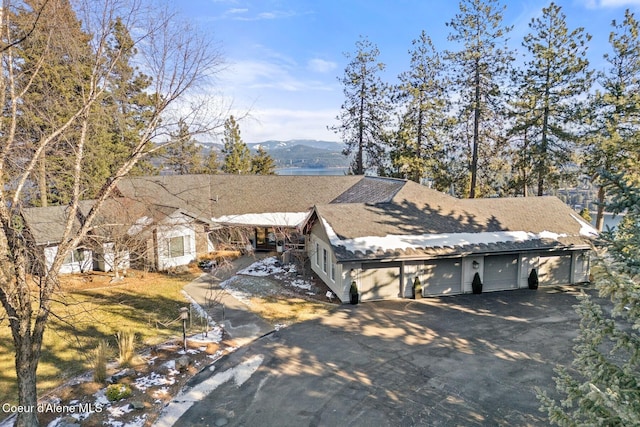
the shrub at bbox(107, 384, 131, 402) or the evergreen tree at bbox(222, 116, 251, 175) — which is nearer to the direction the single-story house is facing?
the shrub

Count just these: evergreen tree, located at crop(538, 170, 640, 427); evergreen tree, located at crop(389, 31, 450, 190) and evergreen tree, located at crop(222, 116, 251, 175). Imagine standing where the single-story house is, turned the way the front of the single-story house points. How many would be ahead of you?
1

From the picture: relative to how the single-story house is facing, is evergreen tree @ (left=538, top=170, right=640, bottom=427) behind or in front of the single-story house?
in front

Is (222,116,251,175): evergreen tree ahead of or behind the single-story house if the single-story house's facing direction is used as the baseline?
behind

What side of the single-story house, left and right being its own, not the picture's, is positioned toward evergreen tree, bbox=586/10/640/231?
left

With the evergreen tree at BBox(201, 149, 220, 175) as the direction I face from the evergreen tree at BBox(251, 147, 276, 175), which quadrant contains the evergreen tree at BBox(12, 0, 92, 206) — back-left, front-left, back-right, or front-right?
front-left

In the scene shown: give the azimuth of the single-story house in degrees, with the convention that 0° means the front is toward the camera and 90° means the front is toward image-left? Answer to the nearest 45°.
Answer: approximately 0°

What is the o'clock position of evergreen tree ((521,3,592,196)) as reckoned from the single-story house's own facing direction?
The evergreen tree is roughly at 8 o'clock from the single-story house.

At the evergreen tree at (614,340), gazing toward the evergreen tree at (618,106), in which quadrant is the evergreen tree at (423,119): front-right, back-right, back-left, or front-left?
front-left

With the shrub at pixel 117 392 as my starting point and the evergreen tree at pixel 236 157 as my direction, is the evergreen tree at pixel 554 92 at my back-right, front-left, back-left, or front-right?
front-right

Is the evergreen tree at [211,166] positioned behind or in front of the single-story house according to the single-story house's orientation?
behind

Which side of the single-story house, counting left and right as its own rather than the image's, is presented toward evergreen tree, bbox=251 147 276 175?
back

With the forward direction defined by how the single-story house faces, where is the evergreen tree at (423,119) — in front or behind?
behind

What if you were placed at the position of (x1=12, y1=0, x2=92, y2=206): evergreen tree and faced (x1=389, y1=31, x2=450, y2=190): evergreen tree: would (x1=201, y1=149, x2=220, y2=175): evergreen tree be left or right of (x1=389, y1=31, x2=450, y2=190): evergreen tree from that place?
left

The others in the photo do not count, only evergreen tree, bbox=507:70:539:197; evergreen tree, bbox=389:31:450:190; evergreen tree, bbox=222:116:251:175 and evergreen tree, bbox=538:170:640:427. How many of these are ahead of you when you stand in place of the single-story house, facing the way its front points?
1
